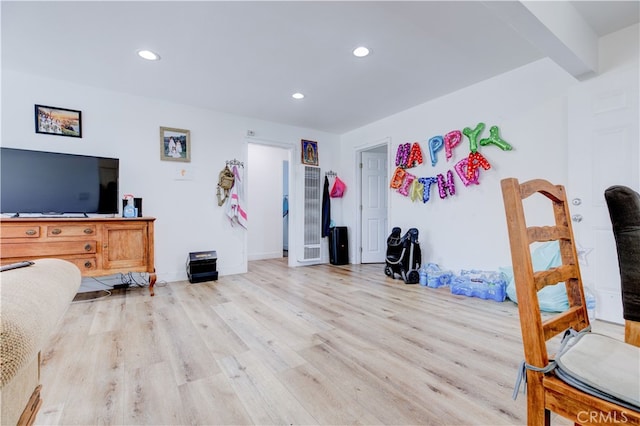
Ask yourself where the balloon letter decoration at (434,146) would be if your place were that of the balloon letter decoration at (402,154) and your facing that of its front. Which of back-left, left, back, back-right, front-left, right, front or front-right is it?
left

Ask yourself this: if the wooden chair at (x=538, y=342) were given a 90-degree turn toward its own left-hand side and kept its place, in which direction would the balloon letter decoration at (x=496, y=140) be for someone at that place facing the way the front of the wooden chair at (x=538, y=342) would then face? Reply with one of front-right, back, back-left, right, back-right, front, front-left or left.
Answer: front-left

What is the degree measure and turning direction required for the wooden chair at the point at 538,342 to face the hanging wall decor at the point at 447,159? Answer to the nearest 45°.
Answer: approximately 135° to its left

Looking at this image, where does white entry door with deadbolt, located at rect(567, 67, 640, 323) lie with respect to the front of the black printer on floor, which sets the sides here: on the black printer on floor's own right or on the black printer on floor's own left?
on the black printer on floor's own left

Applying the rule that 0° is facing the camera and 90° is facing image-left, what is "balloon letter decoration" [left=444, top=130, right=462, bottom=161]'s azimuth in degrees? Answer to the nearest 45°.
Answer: approximately 45°

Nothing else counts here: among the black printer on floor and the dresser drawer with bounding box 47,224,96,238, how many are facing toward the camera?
2

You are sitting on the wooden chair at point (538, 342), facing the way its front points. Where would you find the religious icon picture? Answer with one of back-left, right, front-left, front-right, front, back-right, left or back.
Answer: back
